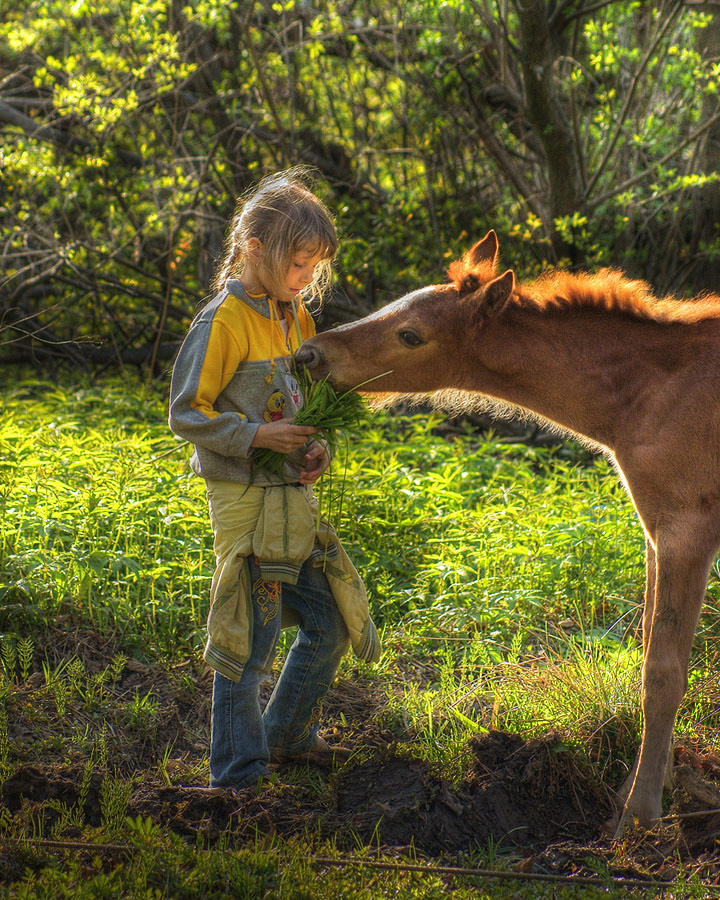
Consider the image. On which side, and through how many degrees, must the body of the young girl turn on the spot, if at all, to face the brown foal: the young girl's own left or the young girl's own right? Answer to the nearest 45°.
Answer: approximately 45° to the young girl's own left

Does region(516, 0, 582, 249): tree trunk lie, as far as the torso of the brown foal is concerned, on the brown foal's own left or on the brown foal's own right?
on the brown foal's own right

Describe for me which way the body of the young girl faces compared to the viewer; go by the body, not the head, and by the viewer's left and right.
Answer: facing the viewer and to the right of the viewer

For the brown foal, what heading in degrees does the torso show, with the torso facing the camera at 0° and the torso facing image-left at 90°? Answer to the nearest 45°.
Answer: approximately 90°

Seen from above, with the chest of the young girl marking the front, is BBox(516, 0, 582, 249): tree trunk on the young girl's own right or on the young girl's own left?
on the young girl's own left

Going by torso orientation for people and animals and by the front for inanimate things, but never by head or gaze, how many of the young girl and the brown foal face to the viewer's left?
1

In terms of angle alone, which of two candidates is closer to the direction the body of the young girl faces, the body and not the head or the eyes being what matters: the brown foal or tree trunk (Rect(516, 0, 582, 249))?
the brown foal

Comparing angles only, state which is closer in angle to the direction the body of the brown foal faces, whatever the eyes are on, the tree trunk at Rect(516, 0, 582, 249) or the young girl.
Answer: the young girl
